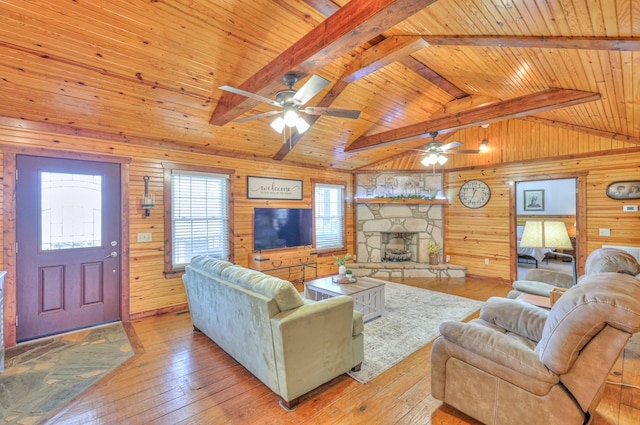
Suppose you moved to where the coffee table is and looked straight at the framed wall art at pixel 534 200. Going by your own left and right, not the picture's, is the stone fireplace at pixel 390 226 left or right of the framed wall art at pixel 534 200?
left

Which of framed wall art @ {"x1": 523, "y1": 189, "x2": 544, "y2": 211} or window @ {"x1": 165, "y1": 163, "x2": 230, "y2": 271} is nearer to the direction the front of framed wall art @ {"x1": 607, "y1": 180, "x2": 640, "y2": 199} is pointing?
the window

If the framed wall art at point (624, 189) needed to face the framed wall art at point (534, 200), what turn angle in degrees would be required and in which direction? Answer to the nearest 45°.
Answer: approximately 135° to its right

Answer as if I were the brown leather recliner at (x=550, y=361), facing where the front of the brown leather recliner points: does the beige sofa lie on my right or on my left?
on my left

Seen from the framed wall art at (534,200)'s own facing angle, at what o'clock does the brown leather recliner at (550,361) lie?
The brown leather recliner is roughly at 12 o'clock from the framed wall art.

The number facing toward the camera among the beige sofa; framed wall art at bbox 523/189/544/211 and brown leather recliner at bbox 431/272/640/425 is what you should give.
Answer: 1

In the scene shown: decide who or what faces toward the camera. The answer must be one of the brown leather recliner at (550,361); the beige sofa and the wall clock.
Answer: the wall clock

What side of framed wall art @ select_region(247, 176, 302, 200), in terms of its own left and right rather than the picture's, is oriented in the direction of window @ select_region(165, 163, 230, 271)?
right

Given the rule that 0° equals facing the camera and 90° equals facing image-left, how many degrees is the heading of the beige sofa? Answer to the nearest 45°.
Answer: approximately 225°

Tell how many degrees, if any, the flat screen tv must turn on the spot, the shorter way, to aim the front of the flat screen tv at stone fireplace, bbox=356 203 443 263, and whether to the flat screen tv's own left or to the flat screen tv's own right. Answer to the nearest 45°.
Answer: approximately 45° to the flat screen tv's own left

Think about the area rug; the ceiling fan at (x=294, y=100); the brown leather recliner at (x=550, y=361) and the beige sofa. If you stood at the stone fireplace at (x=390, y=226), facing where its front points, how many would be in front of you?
4

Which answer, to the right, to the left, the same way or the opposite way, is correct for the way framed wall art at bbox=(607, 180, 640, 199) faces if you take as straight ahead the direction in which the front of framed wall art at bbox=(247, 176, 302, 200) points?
to the right

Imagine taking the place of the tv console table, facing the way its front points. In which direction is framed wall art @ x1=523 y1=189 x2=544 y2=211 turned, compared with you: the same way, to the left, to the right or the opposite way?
to the right

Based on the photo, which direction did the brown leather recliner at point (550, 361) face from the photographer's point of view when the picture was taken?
facing away from the viewer and to the left of the viewer

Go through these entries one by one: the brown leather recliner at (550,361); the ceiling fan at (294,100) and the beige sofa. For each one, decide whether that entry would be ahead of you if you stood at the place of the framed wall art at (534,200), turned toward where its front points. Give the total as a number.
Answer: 3

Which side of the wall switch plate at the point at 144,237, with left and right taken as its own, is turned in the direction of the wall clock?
left

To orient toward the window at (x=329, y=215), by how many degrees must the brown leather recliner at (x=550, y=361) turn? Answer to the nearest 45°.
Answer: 0° — it already faces it
